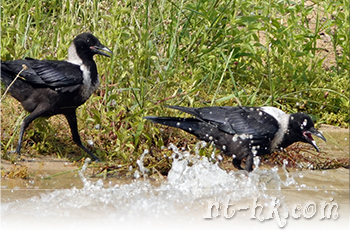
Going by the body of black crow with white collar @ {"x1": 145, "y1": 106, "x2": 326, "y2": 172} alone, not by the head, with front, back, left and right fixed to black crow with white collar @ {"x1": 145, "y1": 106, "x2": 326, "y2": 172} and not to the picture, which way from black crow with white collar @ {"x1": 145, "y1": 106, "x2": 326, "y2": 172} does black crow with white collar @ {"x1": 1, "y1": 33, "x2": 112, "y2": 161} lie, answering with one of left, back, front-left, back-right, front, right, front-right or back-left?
back

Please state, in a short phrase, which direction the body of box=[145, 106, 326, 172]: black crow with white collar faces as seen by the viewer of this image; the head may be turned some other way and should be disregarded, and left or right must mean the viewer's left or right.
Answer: facing to the right of the viewer

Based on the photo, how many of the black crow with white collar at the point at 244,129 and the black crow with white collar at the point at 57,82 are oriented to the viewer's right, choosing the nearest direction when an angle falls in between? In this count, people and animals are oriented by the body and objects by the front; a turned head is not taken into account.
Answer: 2

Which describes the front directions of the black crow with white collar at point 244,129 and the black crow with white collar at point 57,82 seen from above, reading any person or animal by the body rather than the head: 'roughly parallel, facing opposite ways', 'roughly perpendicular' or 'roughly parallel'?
roughly parallel

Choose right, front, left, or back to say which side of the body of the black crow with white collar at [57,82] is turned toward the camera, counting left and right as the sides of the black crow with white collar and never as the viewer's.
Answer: right

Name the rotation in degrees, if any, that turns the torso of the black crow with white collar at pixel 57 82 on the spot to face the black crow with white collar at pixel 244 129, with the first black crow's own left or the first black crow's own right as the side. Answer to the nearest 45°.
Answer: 0° — it already faces it
